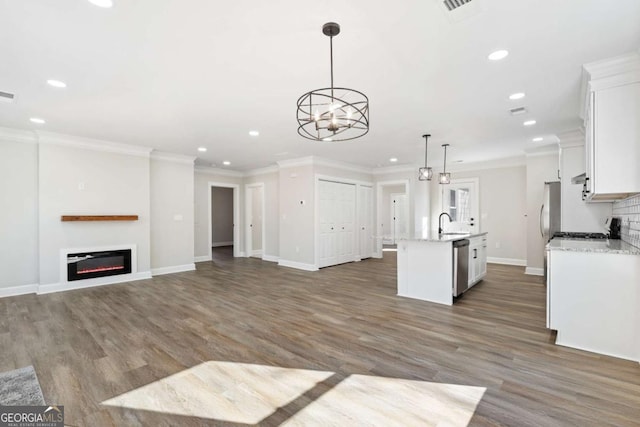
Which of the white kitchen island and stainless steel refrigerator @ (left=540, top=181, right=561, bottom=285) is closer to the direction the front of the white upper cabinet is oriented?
the white kitchen island

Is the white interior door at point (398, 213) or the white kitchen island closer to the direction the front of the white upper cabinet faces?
the white kitchen island

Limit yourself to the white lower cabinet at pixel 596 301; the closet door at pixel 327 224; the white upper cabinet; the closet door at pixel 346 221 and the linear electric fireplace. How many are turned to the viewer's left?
2

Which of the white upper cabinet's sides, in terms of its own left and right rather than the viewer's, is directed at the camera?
left

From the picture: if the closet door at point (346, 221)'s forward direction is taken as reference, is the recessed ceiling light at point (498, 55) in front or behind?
in front

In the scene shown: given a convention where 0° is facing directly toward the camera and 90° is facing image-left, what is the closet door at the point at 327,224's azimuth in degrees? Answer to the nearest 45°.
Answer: approximately 315°

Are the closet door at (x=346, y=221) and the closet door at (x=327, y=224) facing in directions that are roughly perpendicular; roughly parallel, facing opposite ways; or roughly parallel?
roughly parallel

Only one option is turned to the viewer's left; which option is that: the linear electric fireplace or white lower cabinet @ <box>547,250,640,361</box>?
the white lower cabinet

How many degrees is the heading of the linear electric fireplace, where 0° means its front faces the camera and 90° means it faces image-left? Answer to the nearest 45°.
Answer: approximately 315°

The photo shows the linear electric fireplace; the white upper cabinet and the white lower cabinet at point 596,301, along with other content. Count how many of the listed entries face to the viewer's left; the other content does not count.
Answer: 2

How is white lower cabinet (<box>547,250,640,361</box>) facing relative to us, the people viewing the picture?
facing to the left of the viewer

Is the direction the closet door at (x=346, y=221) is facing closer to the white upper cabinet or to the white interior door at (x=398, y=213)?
the white upper cabinet

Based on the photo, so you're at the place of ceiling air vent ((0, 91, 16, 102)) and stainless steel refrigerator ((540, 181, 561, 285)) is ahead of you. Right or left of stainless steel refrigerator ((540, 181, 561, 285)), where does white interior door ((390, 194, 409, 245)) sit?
left

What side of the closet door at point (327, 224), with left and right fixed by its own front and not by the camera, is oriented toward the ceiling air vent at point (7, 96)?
right

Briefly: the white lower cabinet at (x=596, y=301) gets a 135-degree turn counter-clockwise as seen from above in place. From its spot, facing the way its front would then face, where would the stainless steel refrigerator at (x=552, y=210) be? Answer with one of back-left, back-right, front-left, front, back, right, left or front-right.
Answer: back-left
